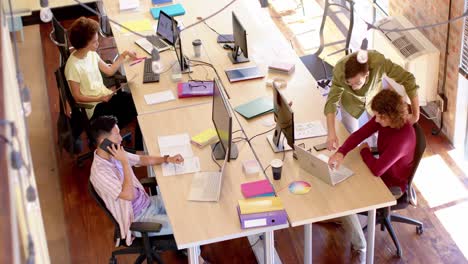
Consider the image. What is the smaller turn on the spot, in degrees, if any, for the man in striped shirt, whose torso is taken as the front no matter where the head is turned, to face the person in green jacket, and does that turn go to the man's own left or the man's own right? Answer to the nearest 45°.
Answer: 0° — they already face them

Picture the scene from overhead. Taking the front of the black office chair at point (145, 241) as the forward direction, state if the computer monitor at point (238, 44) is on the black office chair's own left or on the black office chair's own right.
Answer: on the black office chair's own left

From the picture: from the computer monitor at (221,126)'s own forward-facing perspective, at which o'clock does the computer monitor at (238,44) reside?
the computer monitor at (238,44) is roughly at 3 o'clock from the computer monitor at (221,126).

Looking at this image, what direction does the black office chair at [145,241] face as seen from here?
to the viewer's right

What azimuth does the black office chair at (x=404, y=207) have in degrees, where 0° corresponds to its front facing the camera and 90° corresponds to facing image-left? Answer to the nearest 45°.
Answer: approximately 90°

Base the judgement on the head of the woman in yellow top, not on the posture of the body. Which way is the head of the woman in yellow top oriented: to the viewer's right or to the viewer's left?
to the viewer's right

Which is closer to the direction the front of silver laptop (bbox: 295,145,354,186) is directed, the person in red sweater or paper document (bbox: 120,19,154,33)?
the person in red sweater

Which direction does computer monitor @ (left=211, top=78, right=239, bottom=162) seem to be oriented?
to the viewer's left

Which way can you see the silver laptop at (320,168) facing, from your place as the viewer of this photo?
facing away from the viewer and to the right of the viewer

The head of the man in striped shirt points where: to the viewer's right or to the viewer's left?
to the viewer's right

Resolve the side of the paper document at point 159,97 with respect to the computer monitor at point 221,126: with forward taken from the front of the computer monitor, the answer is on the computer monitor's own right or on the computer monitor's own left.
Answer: on the computer monitor's own right

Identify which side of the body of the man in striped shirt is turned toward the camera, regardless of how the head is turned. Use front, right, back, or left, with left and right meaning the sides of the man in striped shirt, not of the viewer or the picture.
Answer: right
